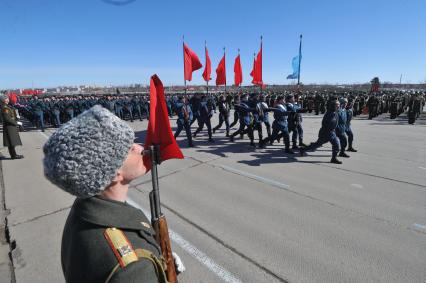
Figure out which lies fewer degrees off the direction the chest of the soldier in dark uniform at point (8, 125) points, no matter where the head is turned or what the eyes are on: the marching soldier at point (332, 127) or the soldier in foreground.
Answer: the marching soldier

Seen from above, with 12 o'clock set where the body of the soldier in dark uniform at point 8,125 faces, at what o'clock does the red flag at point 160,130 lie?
The red flag is roughly at 3 o'clock from the soldier in dark uniform.

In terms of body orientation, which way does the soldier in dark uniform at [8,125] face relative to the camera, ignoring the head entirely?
to the viewer's right

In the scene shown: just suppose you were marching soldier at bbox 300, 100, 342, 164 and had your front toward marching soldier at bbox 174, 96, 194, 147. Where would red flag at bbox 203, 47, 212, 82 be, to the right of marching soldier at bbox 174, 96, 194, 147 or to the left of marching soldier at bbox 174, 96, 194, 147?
right

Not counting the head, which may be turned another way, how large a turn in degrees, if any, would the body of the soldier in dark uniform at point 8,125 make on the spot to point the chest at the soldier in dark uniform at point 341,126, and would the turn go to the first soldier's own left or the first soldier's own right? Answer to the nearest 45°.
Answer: approximately 45° to the first soldier's own right

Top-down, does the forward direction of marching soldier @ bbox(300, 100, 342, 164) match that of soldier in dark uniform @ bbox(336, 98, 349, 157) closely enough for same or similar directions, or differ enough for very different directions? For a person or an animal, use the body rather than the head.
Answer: same or similar directions

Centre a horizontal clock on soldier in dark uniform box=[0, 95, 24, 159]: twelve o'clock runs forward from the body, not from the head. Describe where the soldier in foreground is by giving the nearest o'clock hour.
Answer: The soldier in foreground is roughly at 3 o'clock from the soldier in dark uniform.
